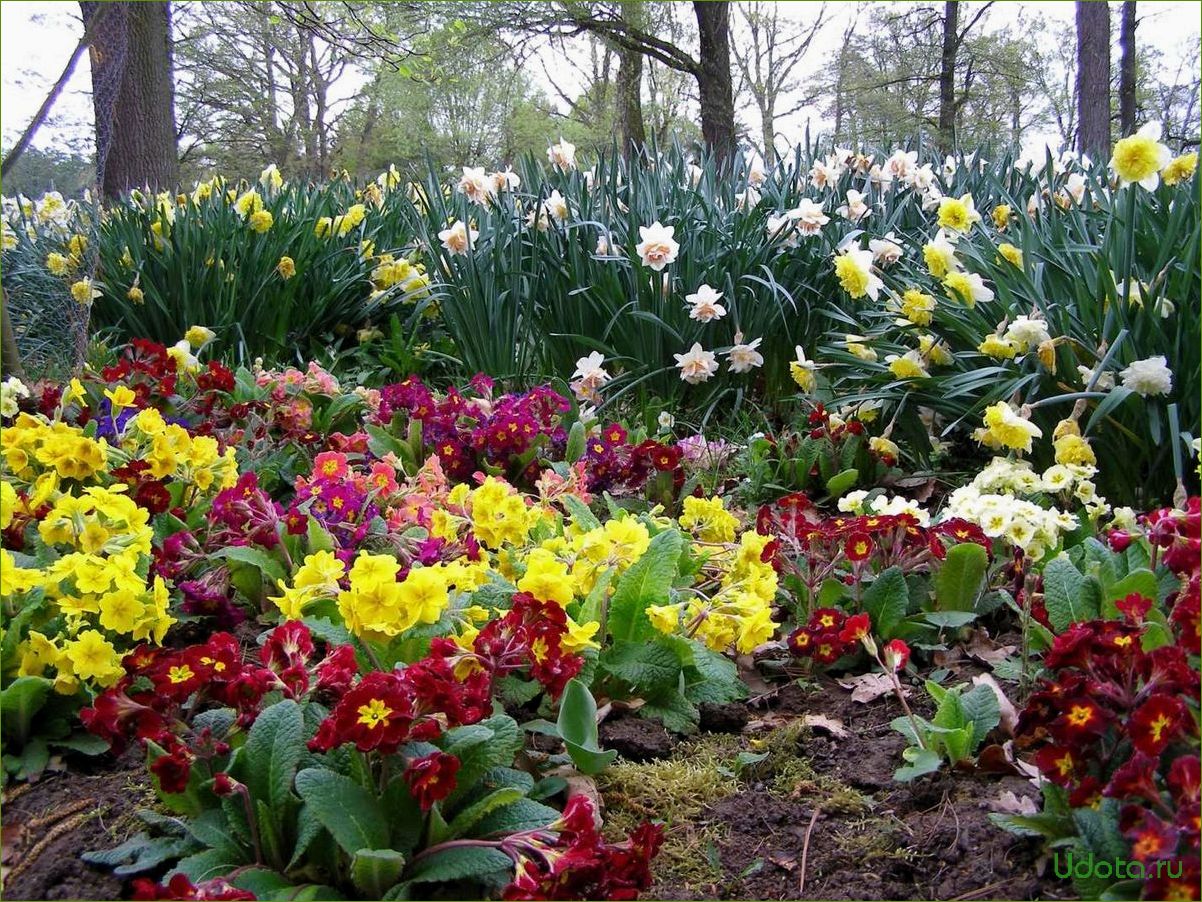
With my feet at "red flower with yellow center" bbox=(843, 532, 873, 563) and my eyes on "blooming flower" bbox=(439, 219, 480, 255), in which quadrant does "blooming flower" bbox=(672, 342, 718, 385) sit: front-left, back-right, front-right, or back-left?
front-right

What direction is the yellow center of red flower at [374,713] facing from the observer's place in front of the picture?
facing the viewer

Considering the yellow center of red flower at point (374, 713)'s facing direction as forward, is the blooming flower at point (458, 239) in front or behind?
behind

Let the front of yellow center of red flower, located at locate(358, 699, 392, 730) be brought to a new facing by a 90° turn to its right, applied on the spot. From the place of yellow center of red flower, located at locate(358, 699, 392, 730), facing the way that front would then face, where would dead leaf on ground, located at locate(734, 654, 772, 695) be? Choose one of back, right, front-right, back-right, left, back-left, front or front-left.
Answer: back-right

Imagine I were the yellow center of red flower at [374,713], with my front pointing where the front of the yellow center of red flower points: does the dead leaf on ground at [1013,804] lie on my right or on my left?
on my left

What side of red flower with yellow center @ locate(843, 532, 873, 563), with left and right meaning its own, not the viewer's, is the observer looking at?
front

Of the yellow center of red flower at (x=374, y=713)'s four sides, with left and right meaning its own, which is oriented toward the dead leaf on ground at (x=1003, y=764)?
left

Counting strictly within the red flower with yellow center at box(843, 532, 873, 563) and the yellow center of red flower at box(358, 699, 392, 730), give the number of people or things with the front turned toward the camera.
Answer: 2
